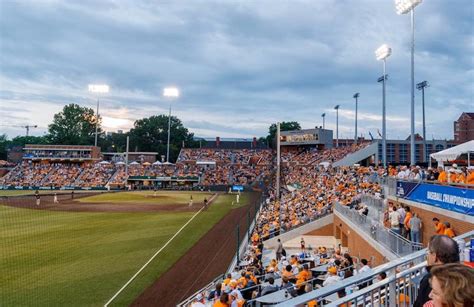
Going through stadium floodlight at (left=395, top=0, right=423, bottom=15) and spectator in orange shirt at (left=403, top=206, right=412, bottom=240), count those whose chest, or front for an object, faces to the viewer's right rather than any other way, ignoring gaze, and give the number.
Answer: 0

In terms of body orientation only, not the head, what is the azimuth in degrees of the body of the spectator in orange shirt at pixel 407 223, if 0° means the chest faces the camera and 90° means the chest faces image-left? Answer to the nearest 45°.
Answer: approximately 90°

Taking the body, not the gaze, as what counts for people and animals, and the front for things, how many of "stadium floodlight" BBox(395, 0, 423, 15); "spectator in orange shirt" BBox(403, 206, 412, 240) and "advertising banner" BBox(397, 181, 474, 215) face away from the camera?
0

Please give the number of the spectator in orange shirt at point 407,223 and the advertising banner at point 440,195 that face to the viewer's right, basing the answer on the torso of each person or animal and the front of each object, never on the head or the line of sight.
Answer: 0

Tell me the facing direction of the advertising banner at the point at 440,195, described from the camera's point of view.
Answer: facing the viewer and to the left of the viewer

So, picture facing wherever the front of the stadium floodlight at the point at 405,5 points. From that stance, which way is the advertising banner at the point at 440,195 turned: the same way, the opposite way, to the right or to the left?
the same way

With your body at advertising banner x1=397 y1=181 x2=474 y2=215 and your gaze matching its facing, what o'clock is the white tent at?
The white tent is roughly at 5 o'clock from the advertising banner.
